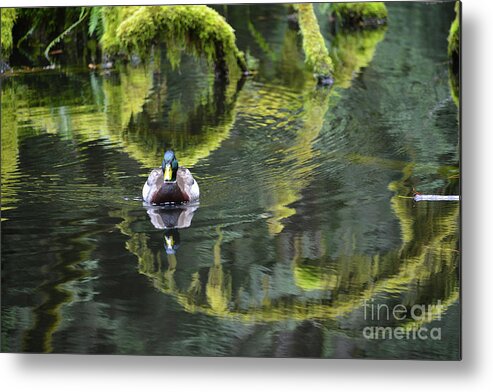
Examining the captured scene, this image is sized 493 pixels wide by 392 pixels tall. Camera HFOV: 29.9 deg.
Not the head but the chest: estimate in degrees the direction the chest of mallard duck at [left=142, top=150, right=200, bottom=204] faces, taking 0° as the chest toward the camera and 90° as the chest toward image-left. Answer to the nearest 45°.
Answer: approximately 0°
